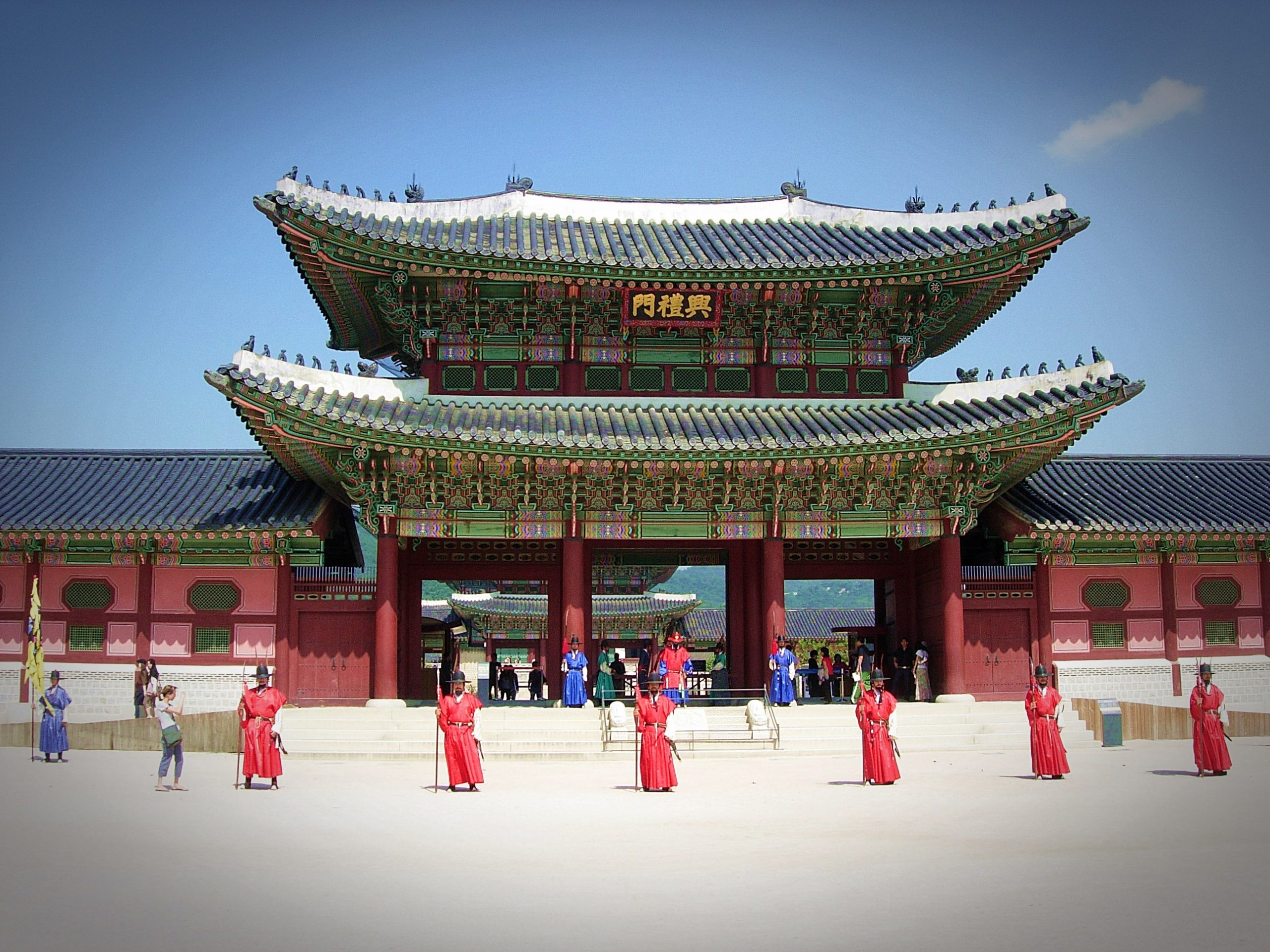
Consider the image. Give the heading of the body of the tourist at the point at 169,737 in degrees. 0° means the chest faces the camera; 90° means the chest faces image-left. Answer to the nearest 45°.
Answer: approximately 270°

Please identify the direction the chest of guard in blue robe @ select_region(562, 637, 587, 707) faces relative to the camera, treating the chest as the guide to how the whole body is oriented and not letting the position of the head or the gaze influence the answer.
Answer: toward the camera

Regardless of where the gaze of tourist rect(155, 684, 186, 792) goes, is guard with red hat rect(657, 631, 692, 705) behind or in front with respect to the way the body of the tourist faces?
in front

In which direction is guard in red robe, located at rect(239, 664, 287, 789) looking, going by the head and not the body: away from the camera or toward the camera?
toward the camera

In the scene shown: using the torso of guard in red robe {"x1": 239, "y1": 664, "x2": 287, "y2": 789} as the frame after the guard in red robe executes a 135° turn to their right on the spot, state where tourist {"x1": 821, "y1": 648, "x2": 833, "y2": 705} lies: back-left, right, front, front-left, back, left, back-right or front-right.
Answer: right

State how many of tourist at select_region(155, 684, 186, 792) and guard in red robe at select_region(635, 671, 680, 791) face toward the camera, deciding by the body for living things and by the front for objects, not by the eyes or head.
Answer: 1

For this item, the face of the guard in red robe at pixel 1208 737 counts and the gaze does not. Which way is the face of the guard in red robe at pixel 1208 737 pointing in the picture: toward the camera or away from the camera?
toward the camera

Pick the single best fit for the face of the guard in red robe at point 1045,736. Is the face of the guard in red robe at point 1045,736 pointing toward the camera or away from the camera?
toward the camera

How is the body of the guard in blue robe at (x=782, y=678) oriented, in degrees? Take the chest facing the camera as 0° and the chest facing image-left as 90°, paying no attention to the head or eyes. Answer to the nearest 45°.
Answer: approximately 0°

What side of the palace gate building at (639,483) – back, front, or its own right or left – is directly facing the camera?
front

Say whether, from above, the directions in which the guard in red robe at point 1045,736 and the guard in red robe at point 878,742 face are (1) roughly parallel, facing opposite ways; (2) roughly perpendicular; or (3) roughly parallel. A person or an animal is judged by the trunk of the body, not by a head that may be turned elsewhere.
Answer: roughly parallel

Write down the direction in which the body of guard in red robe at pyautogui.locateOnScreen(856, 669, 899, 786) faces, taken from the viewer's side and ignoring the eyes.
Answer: toward the camera

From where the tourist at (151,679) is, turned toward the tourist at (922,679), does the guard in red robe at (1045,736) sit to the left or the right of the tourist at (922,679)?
right

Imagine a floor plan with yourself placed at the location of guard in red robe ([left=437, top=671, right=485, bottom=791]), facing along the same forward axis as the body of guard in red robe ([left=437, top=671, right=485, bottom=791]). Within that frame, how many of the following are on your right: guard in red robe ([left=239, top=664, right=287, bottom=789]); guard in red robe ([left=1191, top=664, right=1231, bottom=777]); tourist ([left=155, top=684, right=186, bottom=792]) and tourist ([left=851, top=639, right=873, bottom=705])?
2

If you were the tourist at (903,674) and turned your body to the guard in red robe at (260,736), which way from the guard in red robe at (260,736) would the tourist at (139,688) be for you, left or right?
right
